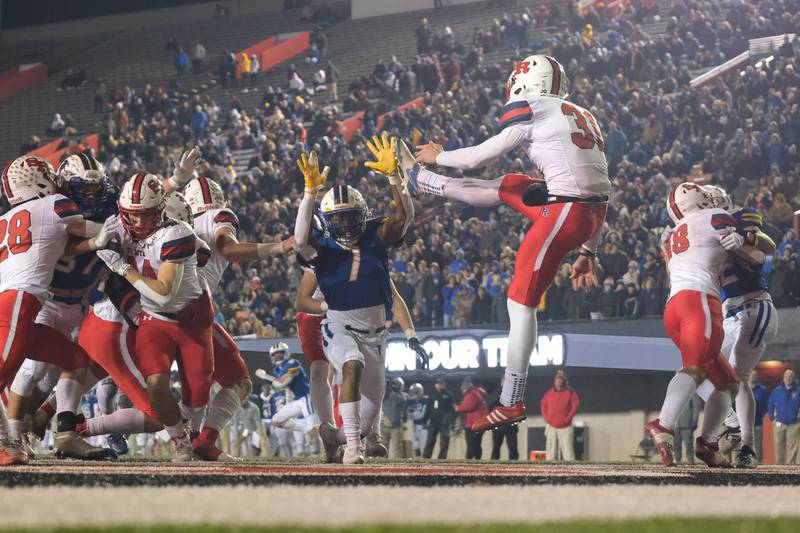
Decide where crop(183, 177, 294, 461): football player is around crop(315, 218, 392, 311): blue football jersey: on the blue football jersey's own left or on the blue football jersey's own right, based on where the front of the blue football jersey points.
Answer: on the blue football jersey's own right

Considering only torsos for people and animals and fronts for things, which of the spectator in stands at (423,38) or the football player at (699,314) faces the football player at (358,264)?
the spectator in stands

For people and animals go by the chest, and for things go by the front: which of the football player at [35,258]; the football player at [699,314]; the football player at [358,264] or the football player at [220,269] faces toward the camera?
the football player at [358,264]

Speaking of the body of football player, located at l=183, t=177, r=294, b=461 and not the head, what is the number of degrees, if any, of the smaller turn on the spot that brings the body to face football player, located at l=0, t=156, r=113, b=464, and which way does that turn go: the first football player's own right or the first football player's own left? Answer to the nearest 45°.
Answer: approximately 180°

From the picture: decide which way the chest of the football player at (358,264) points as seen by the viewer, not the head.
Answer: toward the camera

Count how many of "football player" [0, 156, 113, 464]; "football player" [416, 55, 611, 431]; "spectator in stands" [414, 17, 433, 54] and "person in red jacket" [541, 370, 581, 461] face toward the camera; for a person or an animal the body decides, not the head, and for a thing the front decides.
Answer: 2

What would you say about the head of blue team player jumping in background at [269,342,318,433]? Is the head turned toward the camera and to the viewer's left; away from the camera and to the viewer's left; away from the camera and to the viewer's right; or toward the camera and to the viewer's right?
toward the camera and to the viewer's left

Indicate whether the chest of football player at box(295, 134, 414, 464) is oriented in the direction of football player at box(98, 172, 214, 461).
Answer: no

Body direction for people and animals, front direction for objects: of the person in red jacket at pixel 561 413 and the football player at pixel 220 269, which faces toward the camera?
the person in red jacket

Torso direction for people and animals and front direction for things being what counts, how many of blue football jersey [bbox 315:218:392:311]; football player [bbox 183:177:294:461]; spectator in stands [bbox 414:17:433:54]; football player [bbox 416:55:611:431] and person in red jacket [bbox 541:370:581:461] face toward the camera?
3

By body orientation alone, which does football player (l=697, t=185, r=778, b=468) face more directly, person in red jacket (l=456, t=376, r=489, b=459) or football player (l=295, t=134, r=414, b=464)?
the football player

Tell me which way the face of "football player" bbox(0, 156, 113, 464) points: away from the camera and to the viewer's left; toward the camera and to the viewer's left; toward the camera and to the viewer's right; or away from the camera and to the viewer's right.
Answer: away from the camera and to the viewer's right

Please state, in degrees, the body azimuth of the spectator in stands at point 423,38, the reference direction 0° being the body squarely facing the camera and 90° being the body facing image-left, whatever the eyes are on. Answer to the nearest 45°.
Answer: approximately 0°

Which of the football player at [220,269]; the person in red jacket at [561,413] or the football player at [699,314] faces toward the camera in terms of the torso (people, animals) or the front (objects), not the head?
the person in red jacket

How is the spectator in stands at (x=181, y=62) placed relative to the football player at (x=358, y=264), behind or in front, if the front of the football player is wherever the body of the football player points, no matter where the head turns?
behind

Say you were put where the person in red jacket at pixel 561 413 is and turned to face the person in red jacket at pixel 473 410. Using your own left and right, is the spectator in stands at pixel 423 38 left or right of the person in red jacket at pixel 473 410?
right

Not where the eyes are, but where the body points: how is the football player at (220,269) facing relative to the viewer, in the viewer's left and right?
facing away from the viewer and to the right of the viewer

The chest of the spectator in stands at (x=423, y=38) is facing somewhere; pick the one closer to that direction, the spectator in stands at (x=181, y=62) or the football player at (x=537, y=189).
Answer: the football player

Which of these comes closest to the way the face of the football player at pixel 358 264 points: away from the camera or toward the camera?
toward the camera
